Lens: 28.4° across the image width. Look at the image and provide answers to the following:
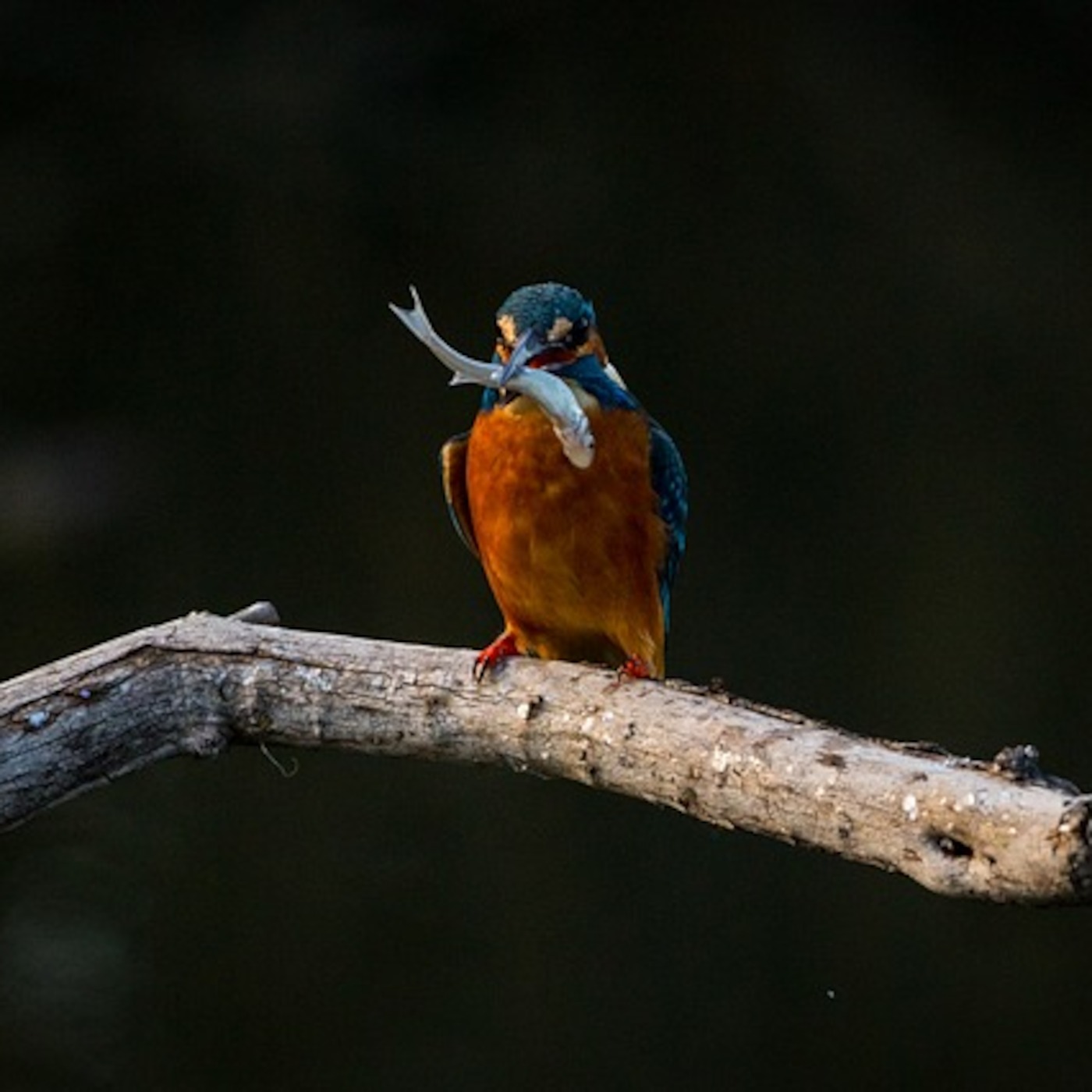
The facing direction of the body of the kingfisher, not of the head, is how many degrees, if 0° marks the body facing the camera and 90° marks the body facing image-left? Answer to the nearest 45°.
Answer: approximately 0°
